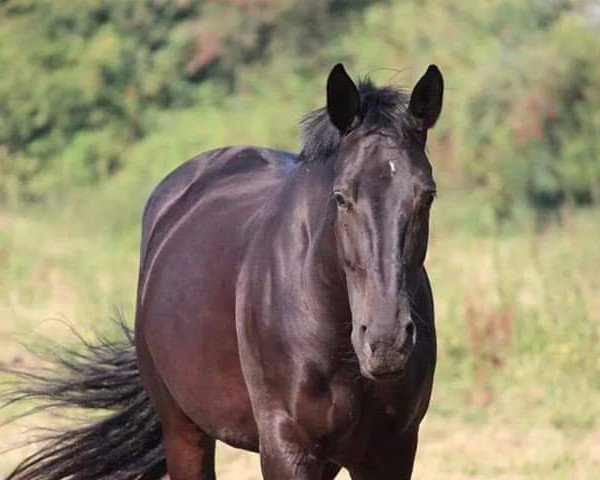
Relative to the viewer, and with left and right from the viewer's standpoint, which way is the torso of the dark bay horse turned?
facing the viewer and to the right of the viewer
